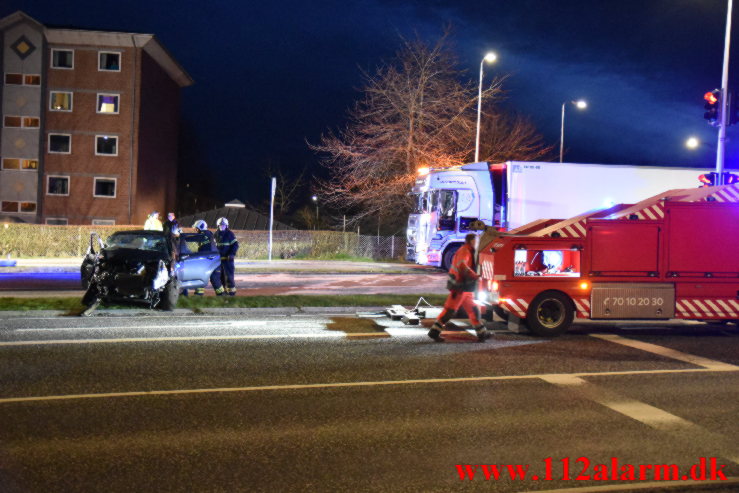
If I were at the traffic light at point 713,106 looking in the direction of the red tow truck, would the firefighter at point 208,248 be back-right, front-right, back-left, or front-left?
front-right

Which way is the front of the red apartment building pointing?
toward the camera

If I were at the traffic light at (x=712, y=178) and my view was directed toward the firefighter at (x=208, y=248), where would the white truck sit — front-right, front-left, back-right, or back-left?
front-right

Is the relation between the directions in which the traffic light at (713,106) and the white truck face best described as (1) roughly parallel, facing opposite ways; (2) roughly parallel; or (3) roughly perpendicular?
roughly parallel

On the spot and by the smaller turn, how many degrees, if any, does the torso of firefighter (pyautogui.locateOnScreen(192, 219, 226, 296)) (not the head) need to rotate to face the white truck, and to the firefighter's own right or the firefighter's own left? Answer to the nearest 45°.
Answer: approximately 135° to the firefighter's own right

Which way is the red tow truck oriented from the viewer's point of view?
to the viewer's right

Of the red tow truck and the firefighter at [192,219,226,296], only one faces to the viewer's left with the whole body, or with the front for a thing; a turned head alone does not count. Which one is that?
the firefighter
